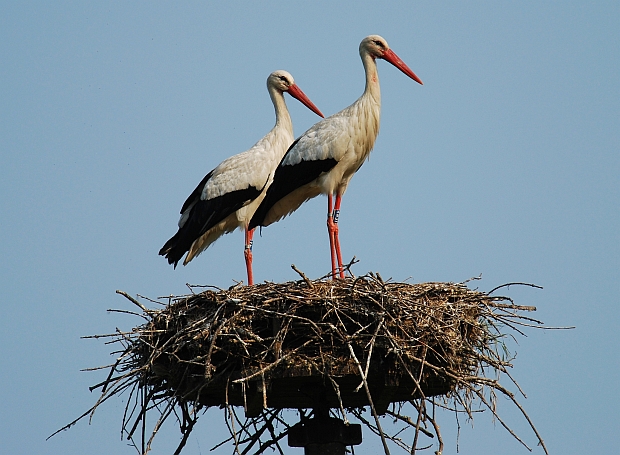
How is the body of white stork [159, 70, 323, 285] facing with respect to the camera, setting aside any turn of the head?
to the viewer's right

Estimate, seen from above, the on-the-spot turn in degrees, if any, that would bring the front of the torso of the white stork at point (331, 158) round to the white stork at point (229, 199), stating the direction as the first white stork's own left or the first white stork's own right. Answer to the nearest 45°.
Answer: approximately 135° to the first white stork's own left

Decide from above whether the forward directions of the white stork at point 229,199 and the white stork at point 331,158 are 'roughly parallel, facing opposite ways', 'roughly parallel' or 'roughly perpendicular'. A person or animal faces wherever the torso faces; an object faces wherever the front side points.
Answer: roughly parallel

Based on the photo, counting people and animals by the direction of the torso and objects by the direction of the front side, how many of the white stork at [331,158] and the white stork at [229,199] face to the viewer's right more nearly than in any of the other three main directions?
2

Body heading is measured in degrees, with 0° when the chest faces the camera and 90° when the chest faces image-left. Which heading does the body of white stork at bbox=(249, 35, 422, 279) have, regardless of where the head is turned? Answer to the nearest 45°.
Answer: approximately 270°
